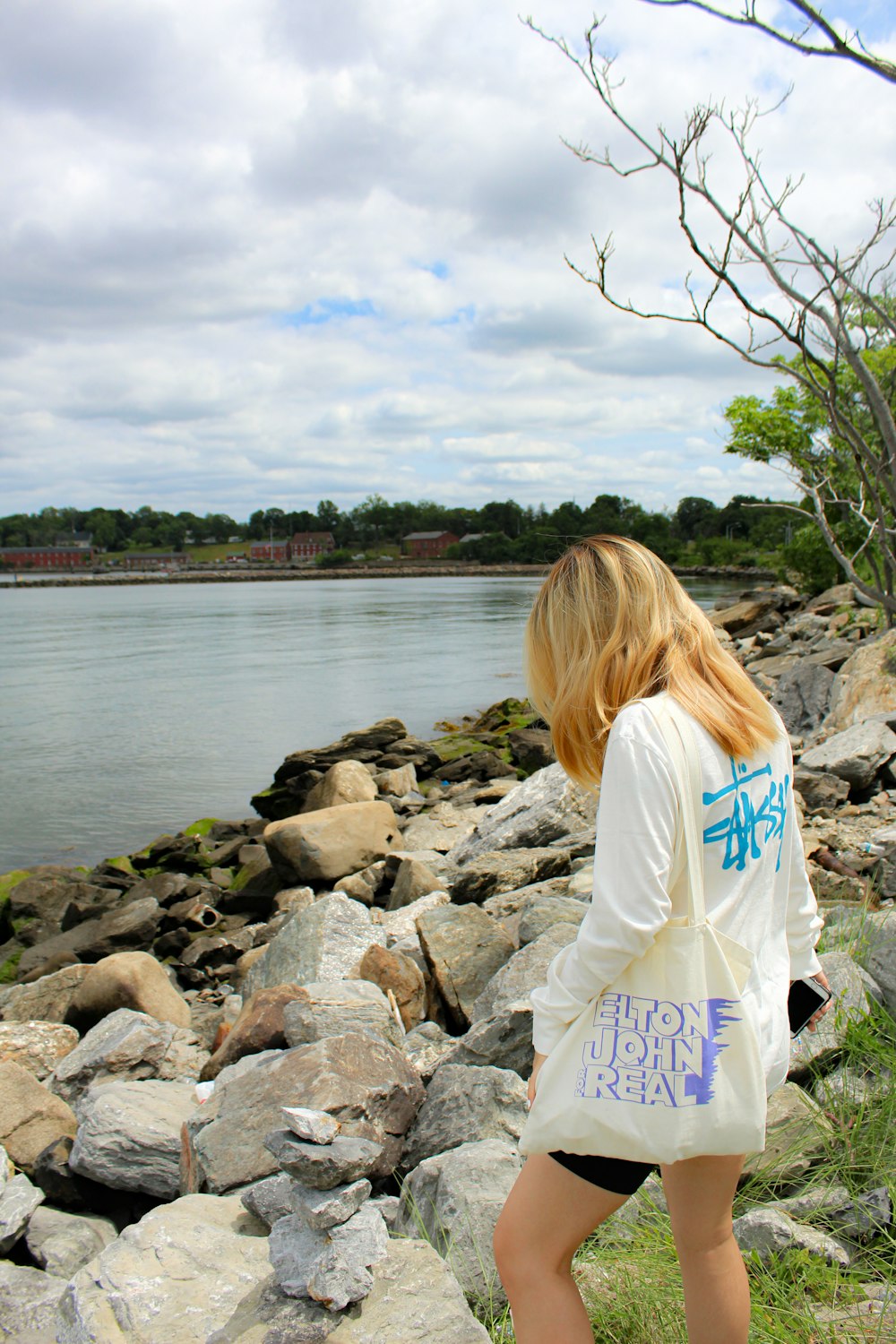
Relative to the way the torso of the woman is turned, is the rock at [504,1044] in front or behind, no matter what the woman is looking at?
in front

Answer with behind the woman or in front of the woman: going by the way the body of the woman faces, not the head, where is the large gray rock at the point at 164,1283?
in front

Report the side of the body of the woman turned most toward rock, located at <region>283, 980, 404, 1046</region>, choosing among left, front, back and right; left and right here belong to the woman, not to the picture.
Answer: front

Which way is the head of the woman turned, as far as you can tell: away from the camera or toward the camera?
away from the camera

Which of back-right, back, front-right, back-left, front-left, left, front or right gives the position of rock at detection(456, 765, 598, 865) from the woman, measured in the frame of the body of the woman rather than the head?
front-right

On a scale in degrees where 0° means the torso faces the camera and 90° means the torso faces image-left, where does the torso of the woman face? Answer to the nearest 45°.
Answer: approximately 135°

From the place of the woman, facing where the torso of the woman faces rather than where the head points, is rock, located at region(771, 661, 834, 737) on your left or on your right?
on your right

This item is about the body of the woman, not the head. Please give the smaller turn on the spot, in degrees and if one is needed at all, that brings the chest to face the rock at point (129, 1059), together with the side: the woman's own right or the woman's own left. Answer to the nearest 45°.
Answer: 0° — they already face it

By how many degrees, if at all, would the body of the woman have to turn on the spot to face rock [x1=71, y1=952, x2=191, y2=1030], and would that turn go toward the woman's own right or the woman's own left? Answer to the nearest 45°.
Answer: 0° — they already face it

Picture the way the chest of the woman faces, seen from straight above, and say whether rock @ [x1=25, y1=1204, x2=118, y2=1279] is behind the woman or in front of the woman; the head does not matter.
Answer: in front
